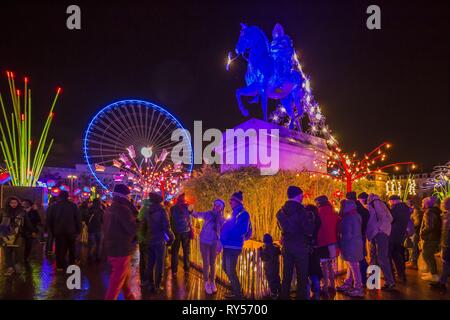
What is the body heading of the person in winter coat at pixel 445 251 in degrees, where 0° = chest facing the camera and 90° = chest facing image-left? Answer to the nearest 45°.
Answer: approximately 90°
